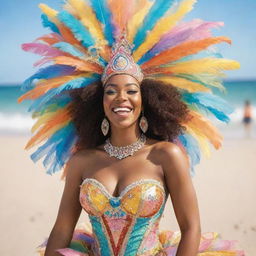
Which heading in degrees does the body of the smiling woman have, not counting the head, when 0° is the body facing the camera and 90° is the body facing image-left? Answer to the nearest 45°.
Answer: approximately 0°
